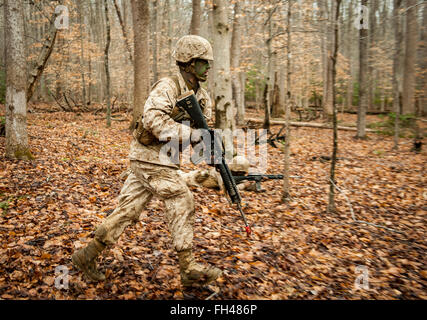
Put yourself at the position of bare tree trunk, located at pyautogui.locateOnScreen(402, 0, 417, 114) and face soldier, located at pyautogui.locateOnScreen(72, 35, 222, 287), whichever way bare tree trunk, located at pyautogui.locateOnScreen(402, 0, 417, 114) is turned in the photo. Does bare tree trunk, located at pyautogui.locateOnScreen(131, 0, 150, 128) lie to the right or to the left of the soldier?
right

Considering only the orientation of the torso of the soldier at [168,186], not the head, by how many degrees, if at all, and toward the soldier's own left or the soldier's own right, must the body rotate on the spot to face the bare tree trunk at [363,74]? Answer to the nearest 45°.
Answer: approximately 45° to the soldier's own left

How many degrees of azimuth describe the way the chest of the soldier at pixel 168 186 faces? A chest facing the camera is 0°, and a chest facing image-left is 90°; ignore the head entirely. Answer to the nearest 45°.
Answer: approximately 270°

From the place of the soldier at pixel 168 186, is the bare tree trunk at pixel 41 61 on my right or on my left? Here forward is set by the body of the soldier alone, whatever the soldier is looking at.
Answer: on my left

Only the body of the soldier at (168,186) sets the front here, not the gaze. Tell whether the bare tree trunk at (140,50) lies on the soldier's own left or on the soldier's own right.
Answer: on the soldier's own left
